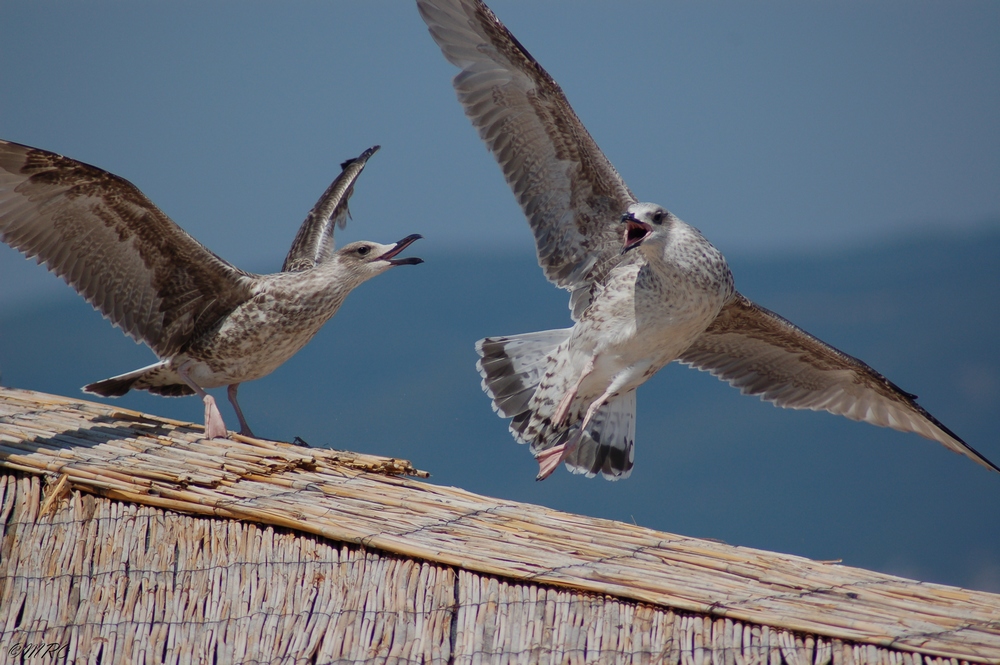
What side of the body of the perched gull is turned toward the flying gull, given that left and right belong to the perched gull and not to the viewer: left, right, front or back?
front

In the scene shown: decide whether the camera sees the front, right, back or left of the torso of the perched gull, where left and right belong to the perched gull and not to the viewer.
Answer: right

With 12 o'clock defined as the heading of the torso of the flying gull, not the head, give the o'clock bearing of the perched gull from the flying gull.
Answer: The perched gull is roughly at 4 o'clock from the flying gull.

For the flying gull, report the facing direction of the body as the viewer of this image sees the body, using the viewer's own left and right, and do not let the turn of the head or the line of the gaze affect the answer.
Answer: facing the viewer and to the right of the viewer

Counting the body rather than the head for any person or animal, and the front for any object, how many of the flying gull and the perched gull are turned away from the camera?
0

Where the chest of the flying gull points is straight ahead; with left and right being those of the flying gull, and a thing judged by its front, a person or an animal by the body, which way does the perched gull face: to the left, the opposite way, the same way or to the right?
to the left
